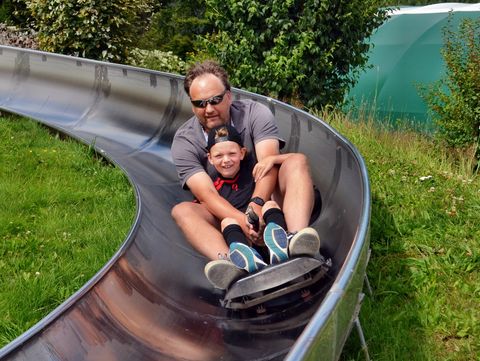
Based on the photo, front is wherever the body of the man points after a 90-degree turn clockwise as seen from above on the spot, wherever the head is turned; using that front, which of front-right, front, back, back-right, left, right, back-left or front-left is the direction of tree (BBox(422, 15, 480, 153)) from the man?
back-right

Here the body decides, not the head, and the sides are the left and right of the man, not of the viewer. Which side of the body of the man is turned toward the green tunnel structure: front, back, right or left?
back

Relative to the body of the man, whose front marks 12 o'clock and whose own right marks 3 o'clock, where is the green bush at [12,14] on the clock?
The green bush is roughly at 5 o'clock from the man.

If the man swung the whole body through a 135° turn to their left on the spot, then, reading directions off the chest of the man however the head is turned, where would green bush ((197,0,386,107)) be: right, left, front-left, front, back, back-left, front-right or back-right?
front-left

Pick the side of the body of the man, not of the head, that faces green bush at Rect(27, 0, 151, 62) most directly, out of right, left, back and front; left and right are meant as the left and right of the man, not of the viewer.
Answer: back

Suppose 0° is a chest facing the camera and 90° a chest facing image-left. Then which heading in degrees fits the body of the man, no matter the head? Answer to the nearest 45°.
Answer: approximately 0°

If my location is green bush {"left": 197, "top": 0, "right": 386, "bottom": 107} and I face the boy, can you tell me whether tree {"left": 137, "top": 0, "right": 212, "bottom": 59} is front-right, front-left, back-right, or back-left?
back-right

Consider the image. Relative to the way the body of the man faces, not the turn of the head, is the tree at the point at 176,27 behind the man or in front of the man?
behind

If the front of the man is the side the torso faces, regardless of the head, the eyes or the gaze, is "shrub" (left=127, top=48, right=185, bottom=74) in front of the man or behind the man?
behind
